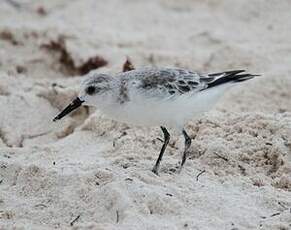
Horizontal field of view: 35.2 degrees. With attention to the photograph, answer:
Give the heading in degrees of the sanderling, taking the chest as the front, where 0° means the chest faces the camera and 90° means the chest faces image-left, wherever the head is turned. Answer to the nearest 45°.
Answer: approximately 90°
